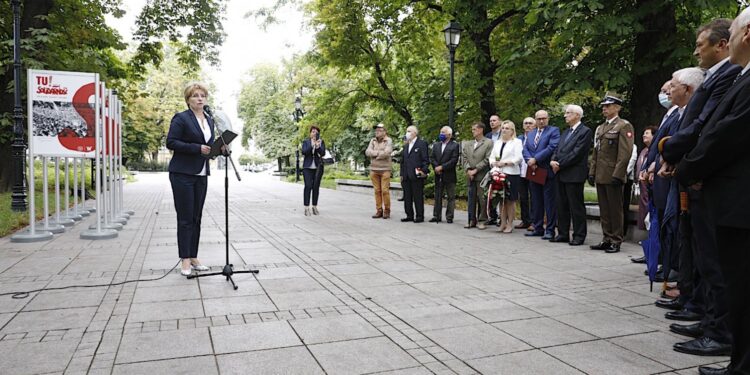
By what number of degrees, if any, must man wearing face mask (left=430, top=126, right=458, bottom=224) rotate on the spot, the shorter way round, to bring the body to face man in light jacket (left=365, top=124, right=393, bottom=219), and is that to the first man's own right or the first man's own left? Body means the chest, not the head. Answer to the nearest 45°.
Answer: approximately 90° to the first man's own right

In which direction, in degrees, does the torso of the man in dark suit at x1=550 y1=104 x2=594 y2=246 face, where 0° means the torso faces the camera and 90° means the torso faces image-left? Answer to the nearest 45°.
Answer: approximately 45°

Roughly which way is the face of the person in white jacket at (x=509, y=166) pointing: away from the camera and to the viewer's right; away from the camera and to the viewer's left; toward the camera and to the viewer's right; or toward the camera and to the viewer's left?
toward the camera and to the viewer's left

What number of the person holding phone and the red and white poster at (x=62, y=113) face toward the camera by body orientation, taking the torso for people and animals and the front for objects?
2

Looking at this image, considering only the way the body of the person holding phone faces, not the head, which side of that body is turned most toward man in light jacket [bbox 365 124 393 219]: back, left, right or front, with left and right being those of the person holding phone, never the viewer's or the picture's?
left

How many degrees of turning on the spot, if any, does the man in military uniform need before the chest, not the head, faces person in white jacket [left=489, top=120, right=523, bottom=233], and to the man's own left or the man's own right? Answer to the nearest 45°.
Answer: approximately 90° to the man's own right

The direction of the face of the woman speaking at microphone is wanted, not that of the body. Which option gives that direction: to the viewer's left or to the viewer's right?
to the viewer's right

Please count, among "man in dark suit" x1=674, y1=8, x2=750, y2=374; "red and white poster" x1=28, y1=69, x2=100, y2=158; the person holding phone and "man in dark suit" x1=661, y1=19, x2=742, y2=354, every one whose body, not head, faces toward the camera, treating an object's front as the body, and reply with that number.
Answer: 2

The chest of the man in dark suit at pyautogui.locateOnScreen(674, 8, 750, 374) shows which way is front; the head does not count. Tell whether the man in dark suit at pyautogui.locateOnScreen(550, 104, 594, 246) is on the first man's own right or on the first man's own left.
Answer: on the first man's own right

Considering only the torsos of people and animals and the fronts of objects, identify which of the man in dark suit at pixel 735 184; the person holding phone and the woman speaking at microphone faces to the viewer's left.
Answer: the man in dark suit

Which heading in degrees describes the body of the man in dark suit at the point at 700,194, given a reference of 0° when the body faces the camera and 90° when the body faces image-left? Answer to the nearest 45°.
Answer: approximately 90°

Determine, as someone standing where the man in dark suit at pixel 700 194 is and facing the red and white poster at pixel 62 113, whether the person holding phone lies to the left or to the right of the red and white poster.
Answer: right

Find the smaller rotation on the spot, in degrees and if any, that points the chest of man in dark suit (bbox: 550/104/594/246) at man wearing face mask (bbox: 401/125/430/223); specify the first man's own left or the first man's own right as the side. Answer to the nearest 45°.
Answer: approximately 90° to the first man's own right

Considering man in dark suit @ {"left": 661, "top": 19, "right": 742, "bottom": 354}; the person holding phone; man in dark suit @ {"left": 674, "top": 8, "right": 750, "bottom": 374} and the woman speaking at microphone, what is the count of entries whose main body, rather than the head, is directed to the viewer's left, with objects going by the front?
2

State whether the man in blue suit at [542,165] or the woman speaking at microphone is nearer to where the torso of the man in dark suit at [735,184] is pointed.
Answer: the woman speaking at microphone
